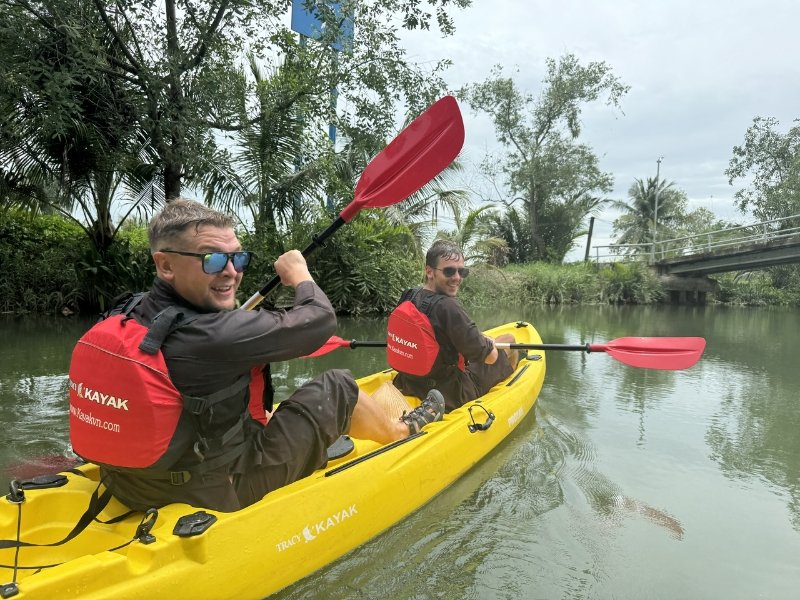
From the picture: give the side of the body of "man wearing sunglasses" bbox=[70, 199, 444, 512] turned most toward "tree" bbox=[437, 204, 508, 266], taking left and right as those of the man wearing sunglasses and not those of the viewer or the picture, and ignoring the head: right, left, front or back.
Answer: front

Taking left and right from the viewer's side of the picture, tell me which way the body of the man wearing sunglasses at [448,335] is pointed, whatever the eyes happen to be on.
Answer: facing away from the viewer and to the right of the viewer

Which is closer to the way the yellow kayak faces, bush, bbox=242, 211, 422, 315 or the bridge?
the bridge

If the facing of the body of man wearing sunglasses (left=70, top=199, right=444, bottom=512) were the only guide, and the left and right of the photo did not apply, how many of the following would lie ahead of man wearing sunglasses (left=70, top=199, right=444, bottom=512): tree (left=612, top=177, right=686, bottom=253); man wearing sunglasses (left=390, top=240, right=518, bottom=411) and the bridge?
3

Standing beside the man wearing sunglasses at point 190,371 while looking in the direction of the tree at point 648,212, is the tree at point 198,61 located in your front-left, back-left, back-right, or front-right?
front-left

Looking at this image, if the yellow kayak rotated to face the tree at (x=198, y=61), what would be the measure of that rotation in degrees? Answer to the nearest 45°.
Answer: approximately 45° to its left

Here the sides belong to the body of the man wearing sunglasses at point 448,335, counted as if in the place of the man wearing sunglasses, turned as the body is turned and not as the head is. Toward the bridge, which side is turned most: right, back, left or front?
front

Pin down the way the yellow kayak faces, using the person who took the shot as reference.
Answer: facing away from the viewer and to the right of the viewer

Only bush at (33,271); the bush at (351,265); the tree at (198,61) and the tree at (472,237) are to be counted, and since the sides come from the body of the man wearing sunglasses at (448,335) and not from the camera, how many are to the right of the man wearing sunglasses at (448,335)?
0

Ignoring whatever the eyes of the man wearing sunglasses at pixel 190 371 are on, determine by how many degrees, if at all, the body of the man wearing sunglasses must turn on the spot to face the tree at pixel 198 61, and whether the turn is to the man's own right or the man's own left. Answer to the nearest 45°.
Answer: approximately 45° to the man's own left

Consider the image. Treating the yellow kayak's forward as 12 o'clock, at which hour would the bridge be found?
The bridge is roughly at 12 o'clock from the yellow kayak.

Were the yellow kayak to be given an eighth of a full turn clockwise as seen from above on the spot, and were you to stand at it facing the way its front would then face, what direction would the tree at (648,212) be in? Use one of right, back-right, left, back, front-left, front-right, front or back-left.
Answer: front-left

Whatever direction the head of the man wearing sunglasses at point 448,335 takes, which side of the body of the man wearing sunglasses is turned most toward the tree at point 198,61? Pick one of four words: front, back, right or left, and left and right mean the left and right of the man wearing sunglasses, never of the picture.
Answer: left

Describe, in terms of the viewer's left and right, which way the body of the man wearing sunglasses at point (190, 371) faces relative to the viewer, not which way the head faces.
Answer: facing away from the viewer and to the right of the viewer

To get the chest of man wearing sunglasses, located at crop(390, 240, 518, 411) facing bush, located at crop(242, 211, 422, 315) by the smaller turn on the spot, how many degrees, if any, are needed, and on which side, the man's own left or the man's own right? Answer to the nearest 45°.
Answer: approximately 45° to the man's own left

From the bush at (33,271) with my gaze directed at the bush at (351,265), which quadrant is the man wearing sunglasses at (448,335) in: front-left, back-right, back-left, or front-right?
front-right

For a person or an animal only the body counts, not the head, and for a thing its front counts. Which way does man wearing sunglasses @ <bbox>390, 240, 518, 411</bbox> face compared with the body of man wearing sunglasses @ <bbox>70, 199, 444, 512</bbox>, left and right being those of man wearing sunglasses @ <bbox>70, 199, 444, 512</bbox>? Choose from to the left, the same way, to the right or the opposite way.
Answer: the same way

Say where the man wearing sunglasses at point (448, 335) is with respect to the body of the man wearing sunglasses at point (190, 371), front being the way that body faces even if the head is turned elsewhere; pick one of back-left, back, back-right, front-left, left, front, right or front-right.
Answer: front
